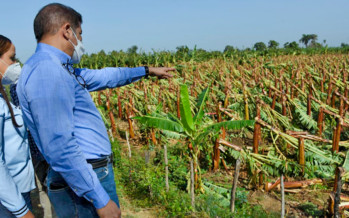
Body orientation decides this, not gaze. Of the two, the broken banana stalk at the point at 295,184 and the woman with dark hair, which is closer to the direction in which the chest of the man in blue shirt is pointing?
the broken banana stalk

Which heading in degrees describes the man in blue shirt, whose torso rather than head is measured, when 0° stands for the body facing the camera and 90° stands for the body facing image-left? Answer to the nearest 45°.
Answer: approximately 270°

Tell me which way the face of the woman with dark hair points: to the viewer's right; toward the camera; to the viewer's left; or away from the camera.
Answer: to the viewer's right

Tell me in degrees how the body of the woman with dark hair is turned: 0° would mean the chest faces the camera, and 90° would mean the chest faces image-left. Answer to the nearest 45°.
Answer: approximately 270°

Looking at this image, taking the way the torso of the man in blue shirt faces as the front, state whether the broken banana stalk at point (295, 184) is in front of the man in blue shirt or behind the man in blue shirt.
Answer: in front

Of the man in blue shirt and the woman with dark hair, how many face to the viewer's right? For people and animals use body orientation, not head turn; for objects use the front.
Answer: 2

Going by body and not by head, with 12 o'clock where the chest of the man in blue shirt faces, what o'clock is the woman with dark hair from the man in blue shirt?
The woman with dark hair is roughly at 8 o'clock from the man in blue shirt.
